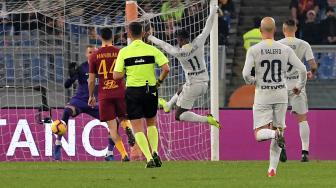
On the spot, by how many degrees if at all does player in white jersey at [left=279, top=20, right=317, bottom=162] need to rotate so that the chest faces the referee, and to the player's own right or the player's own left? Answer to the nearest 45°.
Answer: approximately 135° to the player's own left

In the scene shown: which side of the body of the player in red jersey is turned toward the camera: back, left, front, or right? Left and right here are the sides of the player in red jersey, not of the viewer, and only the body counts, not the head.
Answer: back

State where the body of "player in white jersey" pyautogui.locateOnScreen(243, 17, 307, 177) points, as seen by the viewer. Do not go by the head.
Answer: away from the camera

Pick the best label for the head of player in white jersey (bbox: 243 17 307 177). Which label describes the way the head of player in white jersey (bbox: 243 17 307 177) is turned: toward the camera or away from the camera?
away from the camera

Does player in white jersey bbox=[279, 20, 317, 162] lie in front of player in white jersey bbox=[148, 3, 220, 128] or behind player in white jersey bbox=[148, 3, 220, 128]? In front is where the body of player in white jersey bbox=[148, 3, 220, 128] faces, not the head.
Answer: behind
